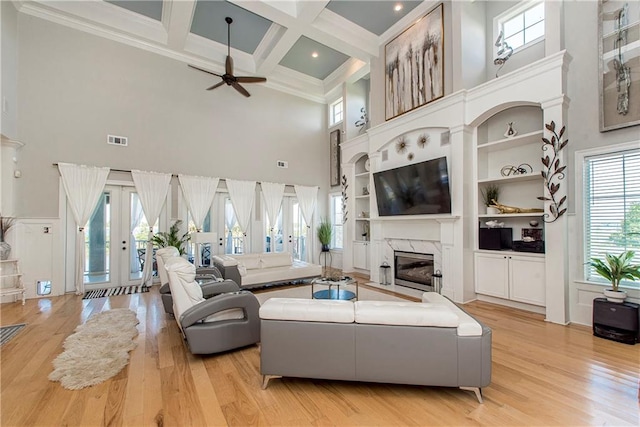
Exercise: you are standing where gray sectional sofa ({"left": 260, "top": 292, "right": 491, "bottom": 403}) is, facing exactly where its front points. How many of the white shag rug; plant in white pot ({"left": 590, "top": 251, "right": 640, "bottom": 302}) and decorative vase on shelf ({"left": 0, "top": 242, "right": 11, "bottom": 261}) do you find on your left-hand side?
2

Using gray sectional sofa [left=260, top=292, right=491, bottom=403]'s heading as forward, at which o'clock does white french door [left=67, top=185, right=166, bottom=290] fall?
The white french door is roughly at 10 o'clock from the gray sectional sofa.

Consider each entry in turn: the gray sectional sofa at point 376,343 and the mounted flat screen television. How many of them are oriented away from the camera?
1

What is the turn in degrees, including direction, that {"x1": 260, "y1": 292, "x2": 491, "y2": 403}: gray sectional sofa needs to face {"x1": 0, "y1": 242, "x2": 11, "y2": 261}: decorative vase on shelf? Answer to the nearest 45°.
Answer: approximately 90° to its left

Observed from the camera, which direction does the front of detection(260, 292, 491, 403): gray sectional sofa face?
facing away from the viewer

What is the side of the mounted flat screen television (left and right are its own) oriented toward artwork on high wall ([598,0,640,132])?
left

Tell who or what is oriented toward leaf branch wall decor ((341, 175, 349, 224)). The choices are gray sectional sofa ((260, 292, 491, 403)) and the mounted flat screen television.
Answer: the gray sectional sofa

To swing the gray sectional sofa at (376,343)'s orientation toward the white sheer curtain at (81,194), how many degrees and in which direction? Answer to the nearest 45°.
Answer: approximately 90° to its left

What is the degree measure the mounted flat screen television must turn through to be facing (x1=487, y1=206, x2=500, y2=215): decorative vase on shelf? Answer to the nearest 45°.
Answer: approximately 135° to its left

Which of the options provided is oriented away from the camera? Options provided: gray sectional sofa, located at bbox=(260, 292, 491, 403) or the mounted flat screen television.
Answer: the gray sectional sofa

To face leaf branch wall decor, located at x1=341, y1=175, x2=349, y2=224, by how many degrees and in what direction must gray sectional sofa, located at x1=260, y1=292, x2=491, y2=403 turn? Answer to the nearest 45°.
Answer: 0° — it already faces it

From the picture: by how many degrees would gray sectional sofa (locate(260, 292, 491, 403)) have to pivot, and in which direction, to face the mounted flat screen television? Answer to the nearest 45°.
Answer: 0° — it already faces it
